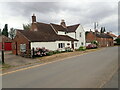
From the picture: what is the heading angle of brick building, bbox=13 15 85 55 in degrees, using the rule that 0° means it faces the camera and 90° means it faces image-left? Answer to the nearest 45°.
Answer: approximately 315°
